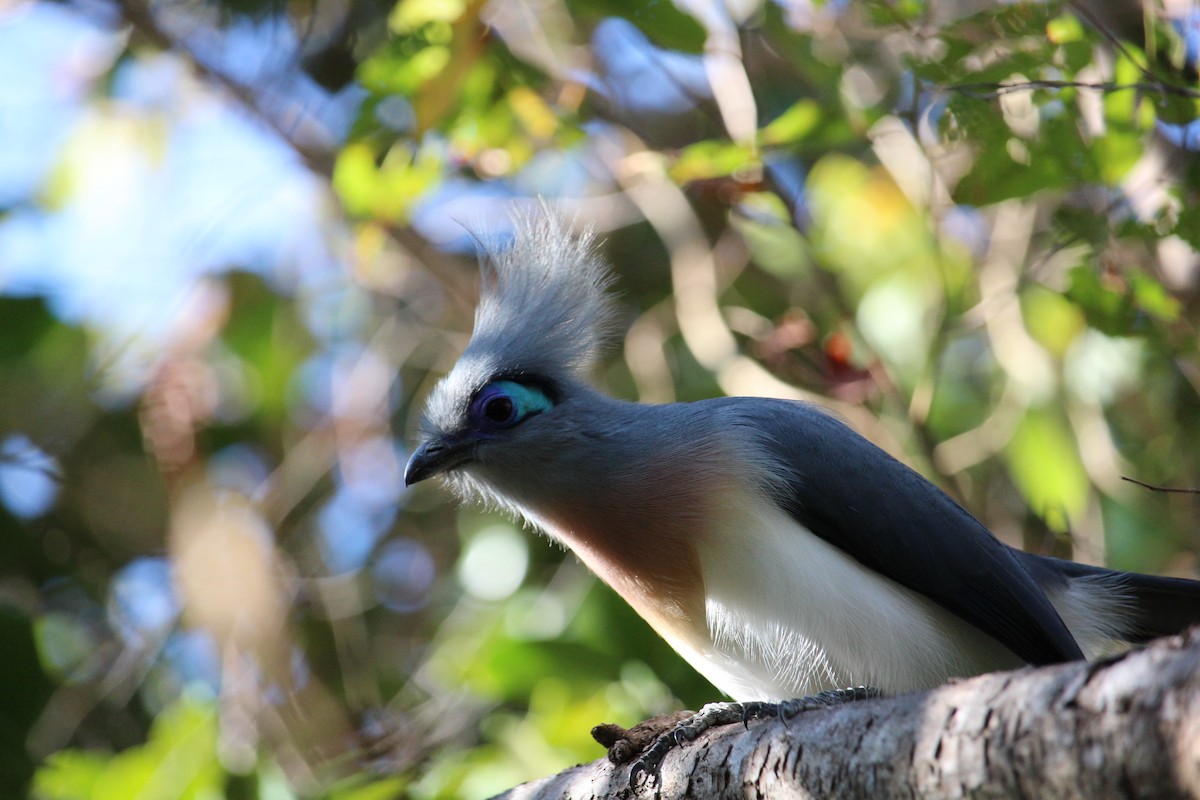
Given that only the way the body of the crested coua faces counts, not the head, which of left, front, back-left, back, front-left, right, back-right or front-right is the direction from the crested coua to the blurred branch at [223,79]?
front-right

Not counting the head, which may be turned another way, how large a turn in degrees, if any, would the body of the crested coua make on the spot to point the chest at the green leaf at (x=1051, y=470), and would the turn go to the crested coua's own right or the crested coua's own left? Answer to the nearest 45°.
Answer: approximately 135° to the crested coua's own right

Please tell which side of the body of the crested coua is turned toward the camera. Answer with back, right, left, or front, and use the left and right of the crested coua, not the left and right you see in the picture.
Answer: left

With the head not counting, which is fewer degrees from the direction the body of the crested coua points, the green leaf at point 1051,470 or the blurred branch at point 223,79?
the blurred branch
